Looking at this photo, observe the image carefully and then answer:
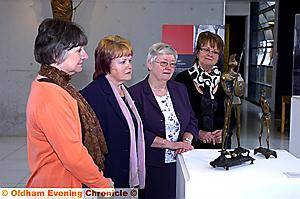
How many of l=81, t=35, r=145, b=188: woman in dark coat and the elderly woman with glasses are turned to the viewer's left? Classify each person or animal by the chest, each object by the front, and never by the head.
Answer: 0

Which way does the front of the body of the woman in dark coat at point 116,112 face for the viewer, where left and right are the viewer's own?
facing the viewer and to the right of the viewer

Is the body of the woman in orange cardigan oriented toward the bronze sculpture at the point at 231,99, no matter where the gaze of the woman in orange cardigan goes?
yes

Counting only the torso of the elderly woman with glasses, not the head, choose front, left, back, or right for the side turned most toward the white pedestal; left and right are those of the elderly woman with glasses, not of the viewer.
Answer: front

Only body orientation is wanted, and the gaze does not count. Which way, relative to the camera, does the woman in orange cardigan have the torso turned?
to the viewer's right

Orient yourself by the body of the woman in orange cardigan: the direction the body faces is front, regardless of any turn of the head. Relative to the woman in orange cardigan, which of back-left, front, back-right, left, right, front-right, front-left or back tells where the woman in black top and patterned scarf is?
front-left

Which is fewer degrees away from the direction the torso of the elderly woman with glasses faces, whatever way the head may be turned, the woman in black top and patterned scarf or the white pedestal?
the white pedestal

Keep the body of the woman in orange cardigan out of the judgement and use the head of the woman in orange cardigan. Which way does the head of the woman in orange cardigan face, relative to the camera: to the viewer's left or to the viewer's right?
to the viewer's right

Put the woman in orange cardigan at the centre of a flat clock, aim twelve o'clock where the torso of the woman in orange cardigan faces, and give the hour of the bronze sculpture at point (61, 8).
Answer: The bronze sculpture is roughly at 9 o'clock from the woman in orange cardigan.

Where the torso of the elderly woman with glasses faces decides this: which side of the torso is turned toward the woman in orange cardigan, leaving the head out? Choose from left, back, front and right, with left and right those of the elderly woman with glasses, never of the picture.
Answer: right

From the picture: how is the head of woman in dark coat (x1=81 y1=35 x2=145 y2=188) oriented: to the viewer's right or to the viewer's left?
to the viewer's right

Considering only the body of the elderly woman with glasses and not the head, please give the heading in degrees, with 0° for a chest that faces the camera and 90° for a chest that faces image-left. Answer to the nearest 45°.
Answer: approximately 315°
